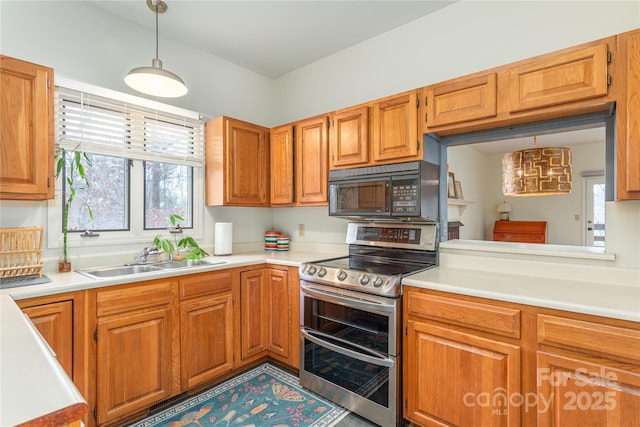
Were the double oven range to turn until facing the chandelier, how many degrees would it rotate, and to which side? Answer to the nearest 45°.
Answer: approximately 135° to its left

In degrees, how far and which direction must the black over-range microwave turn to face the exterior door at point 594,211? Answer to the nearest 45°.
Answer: approximately 135° to its left

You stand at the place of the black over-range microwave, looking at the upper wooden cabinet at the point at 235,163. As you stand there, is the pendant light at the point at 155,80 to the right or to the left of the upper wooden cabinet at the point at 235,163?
left

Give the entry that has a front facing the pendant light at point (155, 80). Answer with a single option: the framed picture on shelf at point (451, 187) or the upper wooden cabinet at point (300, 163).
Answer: the upper wooden cabinet

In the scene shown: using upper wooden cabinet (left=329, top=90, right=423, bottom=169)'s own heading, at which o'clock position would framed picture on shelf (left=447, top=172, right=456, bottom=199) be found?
The framed picture on shelf is roughly at 7 o'clock from the upper wooden cabinet.

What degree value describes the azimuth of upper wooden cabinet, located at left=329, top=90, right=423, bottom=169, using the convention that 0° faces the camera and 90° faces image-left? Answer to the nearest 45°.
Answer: approximately 45°

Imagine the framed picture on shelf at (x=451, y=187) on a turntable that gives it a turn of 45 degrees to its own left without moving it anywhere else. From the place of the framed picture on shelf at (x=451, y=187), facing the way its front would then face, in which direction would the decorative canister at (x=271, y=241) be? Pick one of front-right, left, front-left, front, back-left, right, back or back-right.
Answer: back

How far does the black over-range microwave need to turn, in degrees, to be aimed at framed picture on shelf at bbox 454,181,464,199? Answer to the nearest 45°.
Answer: approximately 180°

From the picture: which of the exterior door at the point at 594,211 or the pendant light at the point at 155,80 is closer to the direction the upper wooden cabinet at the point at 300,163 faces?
the pendant light

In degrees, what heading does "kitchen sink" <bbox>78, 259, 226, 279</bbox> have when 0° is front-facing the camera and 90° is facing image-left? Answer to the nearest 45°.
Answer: approximately 315°

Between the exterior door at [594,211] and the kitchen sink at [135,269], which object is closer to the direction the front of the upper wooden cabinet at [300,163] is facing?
the kitchen sink
